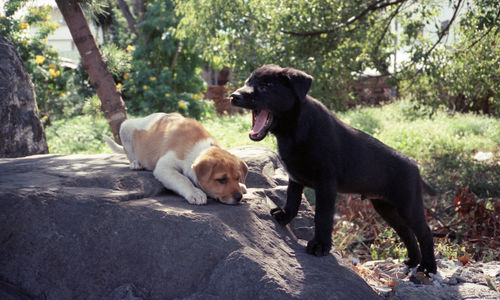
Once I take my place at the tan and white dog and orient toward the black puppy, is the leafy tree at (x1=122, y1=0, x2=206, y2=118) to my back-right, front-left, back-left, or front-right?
back-left

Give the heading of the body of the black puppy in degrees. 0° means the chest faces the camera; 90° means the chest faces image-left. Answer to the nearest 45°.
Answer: approximately 90°

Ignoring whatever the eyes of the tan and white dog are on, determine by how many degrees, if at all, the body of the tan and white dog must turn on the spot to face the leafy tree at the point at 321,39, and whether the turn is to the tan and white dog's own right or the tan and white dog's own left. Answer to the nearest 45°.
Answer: approximately 90° to the tan and white dog's own left

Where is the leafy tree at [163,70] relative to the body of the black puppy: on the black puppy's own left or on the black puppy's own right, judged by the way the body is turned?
on the black puppy's own right

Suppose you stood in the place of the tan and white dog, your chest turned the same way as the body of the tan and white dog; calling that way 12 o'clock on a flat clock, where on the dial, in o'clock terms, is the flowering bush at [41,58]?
The flowering bush is roughly at 7 o'clock from the tan and white dog.

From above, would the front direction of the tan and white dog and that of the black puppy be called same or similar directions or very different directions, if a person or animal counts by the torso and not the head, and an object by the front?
very different directions

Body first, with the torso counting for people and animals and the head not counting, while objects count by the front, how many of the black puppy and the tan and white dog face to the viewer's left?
1
